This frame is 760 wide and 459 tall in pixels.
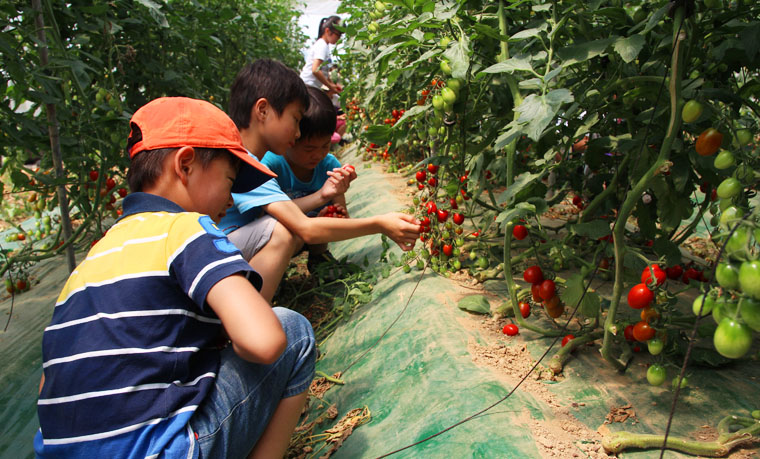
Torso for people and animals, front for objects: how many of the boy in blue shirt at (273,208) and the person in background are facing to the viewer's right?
2

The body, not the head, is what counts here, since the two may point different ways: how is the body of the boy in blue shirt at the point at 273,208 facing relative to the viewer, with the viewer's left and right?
facing to the right of the viewer

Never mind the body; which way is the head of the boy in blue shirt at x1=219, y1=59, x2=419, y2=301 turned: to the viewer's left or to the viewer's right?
to the viewer's right

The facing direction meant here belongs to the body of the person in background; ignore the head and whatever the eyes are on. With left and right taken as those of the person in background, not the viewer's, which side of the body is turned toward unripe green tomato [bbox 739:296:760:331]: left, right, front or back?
right

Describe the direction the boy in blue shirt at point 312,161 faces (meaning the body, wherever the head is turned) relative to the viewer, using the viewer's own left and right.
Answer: facing the viewer and to the right of the viewer

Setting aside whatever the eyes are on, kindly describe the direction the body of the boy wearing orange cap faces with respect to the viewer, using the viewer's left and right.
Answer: facing away from the viewer and to the right of the viewer

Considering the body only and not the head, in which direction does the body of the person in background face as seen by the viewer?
to the viewer's right
